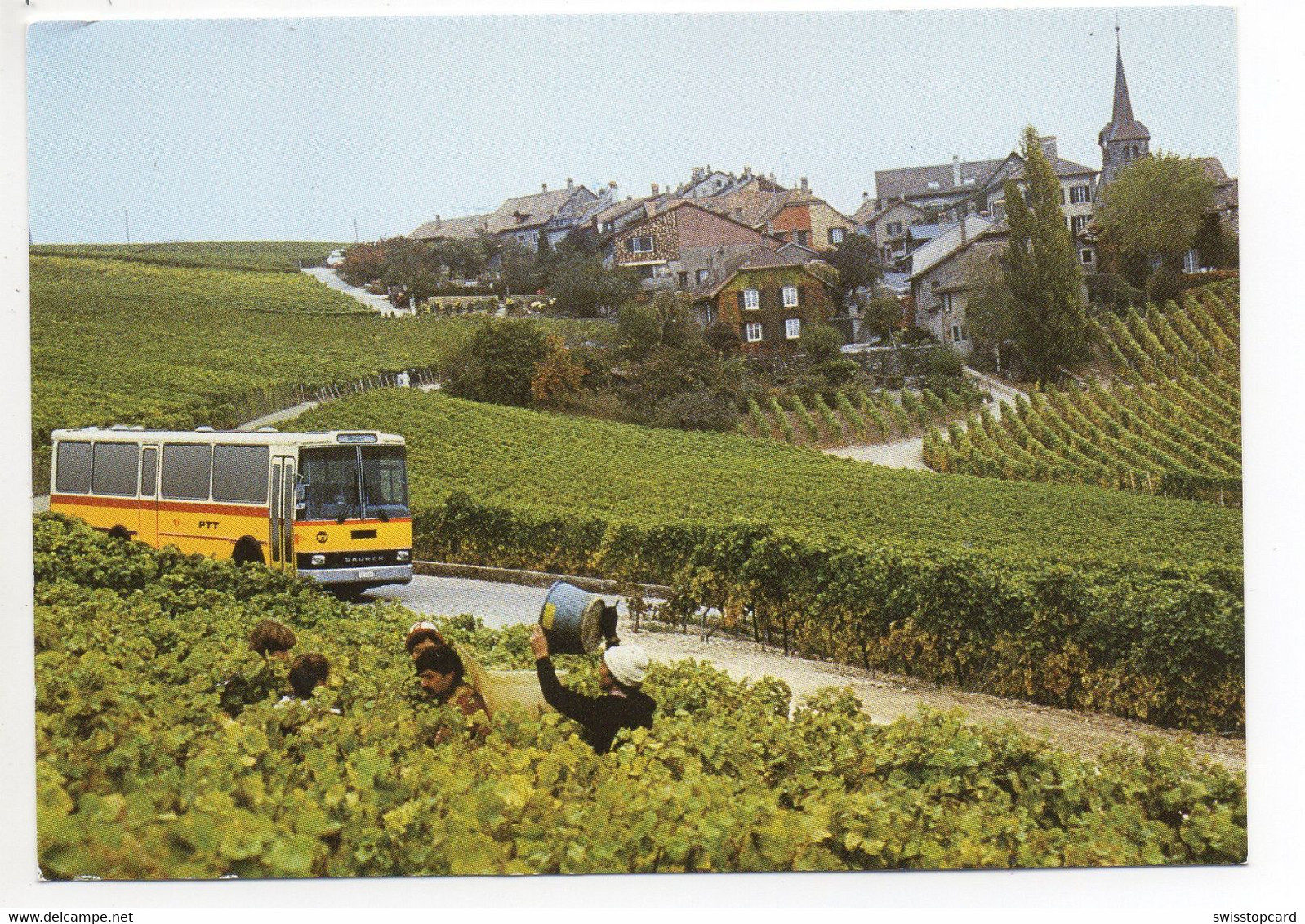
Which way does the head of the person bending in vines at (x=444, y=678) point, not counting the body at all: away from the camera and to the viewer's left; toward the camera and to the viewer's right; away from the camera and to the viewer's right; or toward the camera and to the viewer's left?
toward the camera and to the viewer's left

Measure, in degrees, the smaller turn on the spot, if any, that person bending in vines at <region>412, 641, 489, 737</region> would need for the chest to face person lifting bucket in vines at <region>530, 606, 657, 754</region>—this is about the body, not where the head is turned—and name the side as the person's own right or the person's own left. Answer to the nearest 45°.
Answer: approximately 135° to the person's own left

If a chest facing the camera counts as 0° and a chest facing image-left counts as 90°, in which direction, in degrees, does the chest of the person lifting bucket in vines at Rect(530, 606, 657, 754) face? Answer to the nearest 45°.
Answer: approximately 135°

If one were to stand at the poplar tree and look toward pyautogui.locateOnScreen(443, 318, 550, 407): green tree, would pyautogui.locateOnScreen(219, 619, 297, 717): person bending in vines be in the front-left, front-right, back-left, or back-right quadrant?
front-left

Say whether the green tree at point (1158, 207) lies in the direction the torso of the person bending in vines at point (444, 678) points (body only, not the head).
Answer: no

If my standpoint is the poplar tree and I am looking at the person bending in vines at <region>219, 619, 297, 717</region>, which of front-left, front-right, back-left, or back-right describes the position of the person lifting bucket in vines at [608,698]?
front-left

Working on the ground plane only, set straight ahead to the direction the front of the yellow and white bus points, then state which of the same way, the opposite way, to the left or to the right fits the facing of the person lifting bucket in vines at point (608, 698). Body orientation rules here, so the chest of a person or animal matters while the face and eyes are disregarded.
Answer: the opposite way

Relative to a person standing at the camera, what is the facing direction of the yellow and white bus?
facing the viewer and to the right of the viewer

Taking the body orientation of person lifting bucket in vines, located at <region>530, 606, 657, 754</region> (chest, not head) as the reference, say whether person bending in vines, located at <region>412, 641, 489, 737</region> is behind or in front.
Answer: in front

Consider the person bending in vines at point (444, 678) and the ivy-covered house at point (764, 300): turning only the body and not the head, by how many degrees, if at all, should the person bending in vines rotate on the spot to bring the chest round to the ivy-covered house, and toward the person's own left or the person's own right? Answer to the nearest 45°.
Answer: approximately 135° to the person's own right
